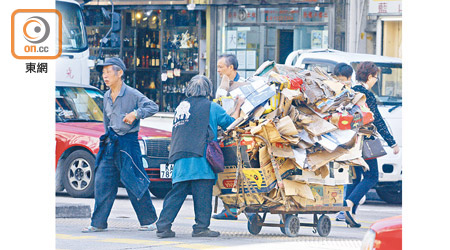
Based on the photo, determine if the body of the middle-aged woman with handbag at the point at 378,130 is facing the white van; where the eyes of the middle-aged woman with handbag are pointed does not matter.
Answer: no

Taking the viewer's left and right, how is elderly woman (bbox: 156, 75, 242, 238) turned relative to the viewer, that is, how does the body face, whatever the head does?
facing away from the viewer and to the right of the viewer

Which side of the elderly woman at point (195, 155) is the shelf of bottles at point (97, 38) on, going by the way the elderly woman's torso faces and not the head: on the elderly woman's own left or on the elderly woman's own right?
on the elderly woman's own left

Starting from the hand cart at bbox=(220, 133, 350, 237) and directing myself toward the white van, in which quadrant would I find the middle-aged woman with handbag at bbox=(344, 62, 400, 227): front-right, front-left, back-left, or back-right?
front-right

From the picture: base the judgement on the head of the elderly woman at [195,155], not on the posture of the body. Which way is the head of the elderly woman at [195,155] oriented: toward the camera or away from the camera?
away from the camera

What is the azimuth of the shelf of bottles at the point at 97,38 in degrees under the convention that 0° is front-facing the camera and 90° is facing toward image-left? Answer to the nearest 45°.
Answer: approximately 0°

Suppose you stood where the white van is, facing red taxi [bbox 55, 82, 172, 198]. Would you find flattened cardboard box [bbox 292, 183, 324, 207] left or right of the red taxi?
left

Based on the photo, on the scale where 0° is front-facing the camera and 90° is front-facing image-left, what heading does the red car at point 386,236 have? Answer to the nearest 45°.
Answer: approximately 90°
